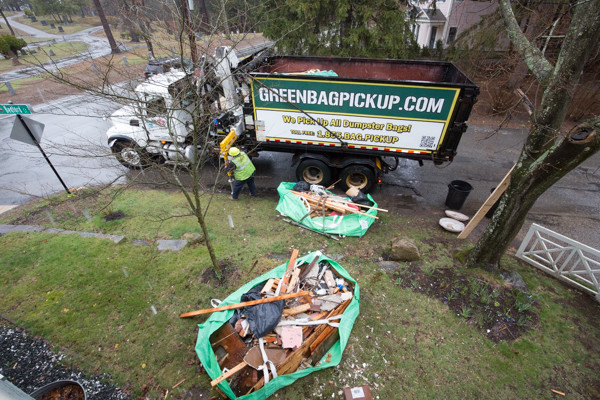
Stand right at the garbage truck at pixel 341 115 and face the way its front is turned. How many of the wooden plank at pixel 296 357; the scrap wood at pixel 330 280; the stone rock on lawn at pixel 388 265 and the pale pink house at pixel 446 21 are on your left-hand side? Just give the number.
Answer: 3

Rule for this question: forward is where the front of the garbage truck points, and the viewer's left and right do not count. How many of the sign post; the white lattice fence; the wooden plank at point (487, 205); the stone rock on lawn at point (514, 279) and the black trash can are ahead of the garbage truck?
1

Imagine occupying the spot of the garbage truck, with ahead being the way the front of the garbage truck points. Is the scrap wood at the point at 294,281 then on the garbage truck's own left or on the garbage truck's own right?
on the garbage truck's own left

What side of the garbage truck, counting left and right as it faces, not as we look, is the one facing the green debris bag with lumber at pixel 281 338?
left

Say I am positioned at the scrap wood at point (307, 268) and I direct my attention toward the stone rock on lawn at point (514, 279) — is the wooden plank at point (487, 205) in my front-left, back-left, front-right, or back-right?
front-left

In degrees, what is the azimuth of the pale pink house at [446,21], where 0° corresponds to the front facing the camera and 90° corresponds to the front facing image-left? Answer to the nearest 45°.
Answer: approximately 45°

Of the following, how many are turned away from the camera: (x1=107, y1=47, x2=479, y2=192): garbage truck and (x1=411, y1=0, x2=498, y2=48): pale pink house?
0

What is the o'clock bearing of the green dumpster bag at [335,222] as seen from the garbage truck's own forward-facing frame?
The green dumpster bag is roughly at 9 o'clock from the garbage truck.

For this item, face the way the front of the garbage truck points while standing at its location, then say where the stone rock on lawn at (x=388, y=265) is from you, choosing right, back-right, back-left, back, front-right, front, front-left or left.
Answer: left

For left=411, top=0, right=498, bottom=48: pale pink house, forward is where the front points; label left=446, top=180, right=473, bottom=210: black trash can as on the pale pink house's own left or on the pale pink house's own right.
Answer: on the pale pink house's own left

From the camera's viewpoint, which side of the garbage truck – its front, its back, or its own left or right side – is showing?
left

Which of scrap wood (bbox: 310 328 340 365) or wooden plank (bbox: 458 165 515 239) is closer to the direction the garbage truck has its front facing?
the scrap wood

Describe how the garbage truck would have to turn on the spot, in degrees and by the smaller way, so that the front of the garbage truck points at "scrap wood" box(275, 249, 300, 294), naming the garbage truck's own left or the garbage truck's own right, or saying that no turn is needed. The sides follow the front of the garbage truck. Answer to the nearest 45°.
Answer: approximately 90° to the garbage truck's own left

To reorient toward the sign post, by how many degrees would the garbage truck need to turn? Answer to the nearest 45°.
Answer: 0° — it already faces it

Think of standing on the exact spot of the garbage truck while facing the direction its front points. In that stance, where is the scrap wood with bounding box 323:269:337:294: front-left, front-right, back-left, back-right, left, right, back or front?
left

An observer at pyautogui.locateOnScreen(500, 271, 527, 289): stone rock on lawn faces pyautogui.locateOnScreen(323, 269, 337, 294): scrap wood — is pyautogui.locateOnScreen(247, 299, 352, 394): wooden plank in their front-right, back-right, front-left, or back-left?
front-left
